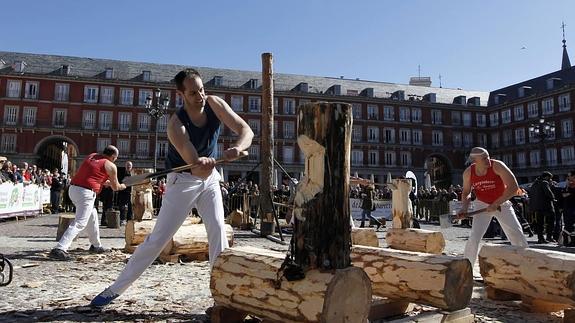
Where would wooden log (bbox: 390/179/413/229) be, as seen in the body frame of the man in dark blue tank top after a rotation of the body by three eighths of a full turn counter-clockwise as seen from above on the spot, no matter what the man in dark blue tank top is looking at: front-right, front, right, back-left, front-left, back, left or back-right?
front-right

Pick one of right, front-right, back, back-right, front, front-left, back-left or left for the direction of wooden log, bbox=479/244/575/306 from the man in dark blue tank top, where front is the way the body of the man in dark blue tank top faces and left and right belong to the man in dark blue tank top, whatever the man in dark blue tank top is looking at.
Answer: front-left

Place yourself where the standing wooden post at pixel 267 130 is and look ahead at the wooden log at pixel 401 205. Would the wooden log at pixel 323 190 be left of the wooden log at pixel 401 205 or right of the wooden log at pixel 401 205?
right

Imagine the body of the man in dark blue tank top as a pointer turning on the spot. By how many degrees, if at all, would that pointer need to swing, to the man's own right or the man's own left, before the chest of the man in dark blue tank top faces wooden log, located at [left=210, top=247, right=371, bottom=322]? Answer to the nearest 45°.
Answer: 0° — they already face it

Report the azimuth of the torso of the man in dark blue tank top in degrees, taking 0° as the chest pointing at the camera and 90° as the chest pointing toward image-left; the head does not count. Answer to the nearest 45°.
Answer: approximately 315°

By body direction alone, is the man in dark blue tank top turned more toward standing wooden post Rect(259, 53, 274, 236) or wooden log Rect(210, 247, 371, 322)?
the wooden log

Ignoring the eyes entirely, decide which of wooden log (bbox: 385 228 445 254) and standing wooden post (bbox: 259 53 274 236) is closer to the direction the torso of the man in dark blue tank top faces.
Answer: the wooden log

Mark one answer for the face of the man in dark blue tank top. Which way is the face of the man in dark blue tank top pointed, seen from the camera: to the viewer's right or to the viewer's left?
to the viewer's right

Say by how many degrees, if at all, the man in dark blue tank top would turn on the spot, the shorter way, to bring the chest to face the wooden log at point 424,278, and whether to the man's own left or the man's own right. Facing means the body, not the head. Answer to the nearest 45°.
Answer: approximately 45° to the man's own left

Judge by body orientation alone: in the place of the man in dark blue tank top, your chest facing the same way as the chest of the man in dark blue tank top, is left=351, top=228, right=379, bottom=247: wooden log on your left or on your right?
on your left

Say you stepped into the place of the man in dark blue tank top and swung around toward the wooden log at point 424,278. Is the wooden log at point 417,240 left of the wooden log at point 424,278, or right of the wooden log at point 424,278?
left
